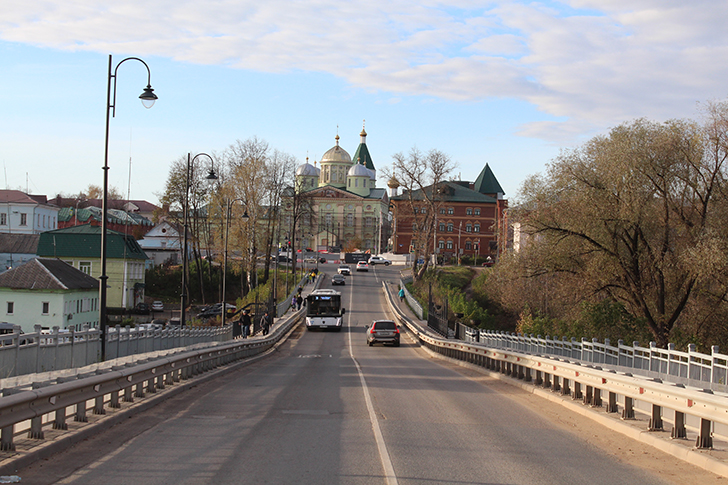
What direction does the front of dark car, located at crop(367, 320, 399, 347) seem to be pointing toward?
away from the camera

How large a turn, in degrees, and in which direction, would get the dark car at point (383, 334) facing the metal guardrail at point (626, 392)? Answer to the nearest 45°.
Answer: approximately 180°

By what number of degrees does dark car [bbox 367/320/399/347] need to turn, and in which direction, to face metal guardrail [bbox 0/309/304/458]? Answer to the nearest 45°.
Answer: approximately 180°

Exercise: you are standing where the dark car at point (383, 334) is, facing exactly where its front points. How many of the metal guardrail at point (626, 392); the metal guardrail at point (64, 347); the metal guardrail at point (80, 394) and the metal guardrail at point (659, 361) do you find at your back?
4

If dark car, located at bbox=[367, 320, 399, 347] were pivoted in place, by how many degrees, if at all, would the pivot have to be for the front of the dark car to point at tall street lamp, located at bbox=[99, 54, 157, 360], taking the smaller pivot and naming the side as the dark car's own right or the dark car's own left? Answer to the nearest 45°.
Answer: approximately 180°

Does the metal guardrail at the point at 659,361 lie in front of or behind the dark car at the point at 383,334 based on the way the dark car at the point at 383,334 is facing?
behind

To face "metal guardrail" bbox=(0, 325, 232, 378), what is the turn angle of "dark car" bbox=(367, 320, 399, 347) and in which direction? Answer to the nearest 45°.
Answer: approximately 180°
